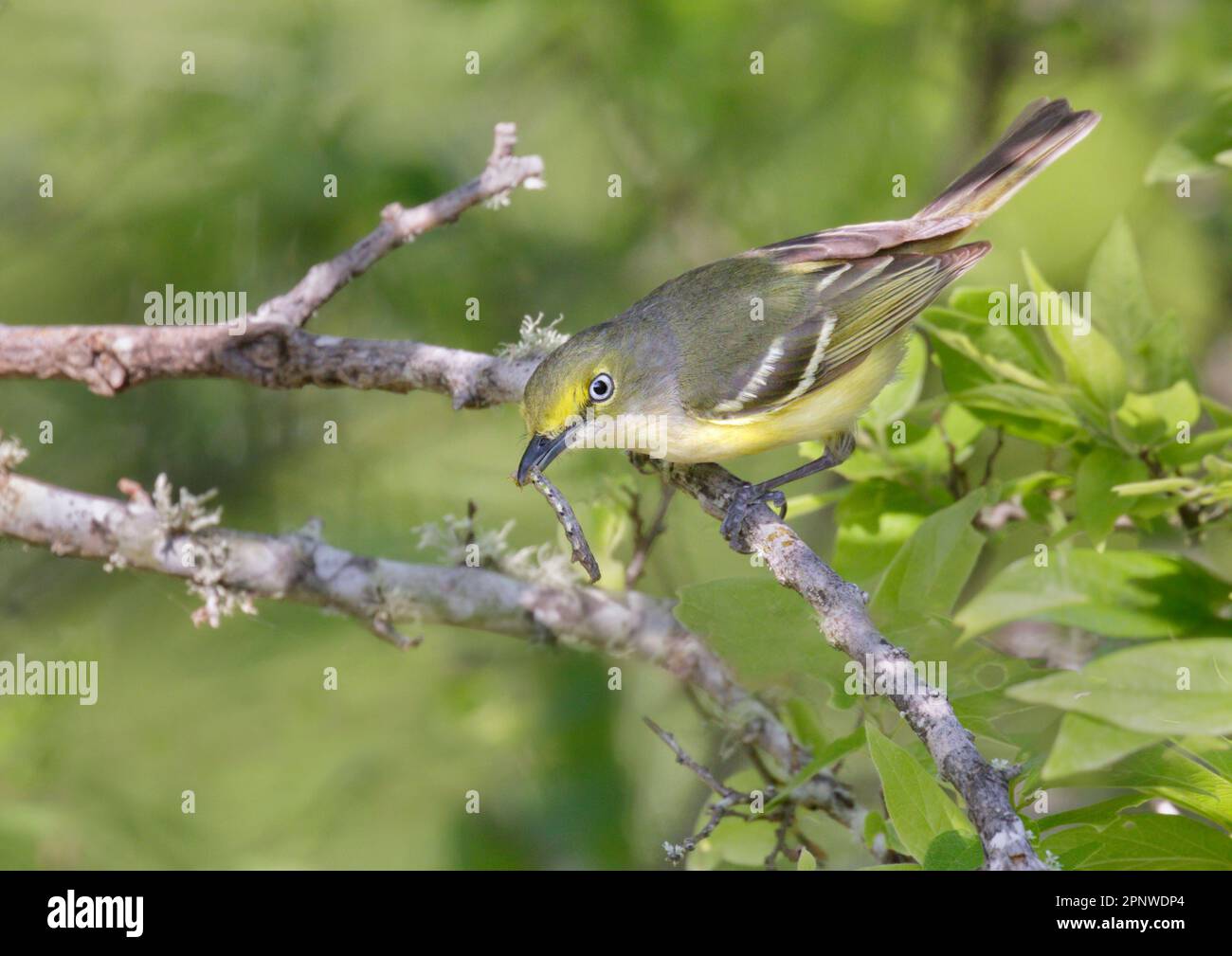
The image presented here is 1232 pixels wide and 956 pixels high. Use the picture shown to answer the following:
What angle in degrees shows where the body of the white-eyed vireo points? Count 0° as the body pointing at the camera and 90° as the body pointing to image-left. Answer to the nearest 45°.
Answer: approximately 90°

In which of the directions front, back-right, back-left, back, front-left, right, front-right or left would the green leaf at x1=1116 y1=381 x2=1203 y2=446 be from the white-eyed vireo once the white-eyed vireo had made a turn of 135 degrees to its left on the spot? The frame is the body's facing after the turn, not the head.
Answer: front

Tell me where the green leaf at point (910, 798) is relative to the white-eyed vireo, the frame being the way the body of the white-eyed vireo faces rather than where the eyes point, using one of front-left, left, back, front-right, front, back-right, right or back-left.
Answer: back

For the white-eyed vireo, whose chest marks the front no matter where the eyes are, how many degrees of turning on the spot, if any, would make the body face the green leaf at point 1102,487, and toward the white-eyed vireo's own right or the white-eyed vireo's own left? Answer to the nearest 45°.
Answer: approximately 135° to the white-eyed vireo's own left

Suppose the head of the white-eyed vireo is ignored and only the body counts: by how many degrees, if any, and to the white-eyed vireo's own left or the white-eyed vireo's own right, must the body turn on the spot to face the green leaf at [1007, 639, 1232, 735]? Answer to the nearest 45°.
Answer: approximately 180°

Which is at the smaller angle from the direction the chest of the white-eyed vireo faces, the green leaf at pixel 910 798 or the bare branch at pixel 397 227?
the bare branch
